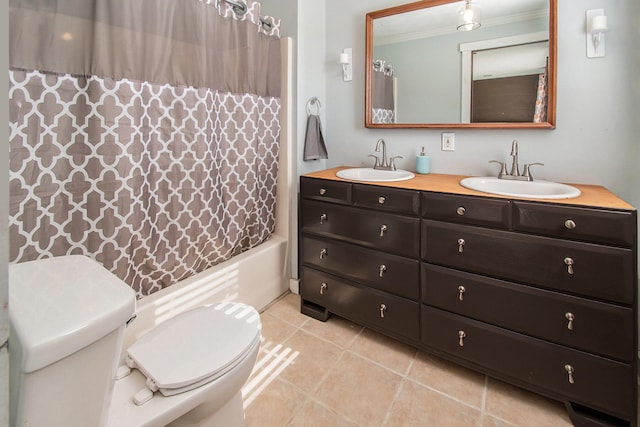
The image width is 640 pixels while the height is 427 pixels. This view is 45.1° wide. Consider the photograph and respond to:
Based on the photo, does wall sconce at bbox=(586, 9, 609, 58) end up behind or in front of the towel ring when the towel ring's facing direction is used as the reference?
in front

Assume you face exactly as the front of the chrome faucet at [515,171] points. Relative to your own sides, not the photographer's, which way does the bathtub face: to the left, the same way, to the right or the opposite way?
to the left

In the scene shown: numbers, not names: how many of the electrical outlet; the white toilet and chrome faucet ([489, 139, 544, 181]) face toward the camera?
2

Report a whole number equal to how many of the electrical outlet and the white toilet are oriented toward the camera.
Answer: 1

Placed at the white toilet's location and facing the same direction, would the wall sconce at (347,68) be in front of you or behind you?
in front

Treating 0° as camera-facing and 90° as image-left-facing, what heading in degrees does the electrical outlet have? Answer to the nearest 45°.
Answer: approximately 0°
